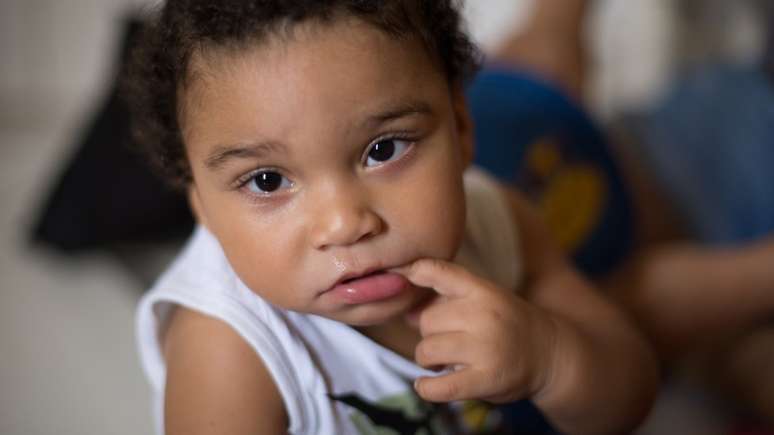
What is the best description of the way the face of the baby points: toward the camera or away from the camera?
toward the camera

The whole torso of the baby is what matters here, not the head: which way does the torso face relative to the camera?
toward the camera
